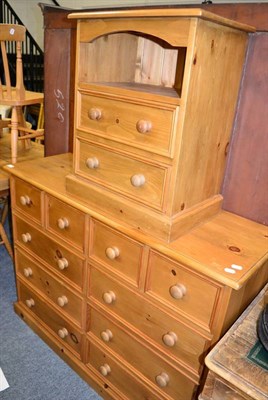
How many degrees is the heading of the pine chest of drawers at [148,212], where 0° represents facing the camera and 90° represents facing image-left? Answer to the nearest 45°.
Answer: approximately 45°

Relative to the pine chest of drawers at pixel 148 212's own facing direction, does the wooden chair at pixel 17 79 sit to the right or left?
on its right

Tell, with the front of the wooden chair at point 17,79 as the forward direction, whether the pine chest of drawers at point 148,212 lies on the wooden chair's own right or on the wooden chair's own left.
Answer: on the wooden chair's own right
